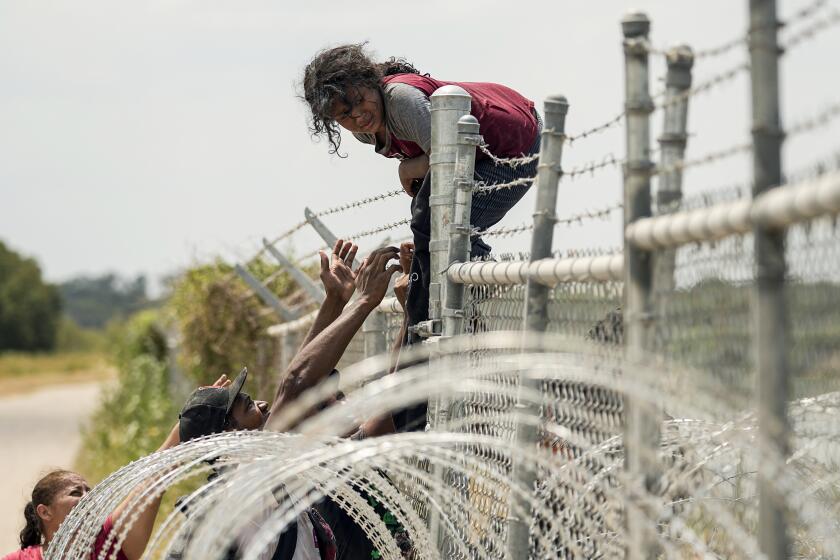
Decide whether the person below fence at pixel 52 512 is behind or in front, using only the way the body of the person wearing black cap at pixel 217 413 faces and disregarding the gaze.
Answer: behind

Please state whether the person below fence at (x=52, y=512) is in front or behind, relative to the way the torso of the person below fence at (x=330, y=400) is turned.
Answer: behind

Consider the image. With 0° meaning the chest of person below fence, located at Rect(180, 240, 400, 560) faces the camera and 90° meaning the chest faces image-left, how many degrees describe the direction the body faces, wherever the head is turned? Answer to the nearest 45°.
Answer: approximately 270°

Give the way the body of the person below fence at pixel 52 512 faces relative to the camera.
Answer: to the viewer's right

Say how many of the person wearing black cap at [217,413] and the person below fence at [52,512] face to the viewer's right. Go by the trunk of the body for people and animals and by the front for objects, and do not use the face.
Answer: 2

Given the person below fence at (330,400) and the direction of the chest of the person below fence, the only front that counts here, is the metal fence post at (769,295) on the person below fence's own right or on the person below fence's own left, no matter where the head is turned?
on the person below fence's own right

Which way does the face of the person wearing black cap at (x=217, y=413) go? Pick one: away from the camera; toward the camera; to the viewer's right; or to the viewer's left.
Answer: to the viewer's right

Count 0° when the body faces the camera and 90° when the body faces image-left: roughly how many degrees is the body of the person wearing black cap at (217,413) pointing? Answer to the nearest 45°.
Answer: approximately 270°

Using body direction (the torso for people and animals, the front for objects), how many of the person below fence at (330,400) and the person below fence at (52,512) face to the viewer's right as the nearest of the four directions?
2
